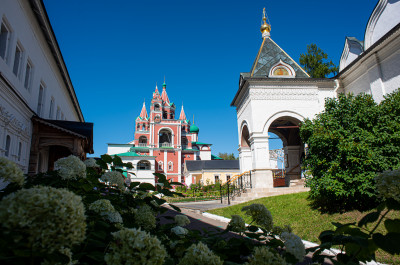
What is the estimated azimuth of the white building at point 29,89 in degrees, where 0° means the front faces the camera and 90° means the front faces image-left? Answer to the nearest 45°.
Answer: approximately 270°

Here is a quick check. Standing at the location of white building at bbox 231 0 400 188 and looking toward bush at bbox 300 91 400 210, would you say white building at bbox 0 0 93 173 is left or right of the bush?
right

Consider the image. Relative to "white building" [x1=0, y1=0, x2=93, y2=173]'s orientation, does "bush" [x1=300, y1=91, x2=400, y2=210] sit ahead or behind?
ahead

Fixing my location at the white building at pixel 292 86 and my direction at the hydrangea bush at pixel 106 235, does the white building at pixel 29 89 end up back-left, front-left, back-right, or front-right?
front-right

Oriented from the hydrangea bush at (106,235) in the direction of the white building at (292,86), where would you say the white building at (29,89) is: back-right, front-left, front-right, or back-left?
front-left

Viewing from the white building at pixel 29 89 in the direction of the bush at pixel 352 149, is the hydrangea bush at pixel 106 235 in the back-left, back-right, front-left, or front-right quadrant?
front-right

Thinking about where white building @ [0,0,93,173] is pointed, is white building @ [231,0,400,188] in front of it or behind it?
in front

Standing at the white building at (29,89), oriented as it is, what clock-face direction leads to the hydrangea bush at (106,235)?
The hydrangea bush is roughly at 3 o'clock from the white building.

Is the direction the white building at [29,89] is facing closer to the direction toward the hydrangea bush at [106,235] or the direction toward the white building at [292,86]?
the white building
